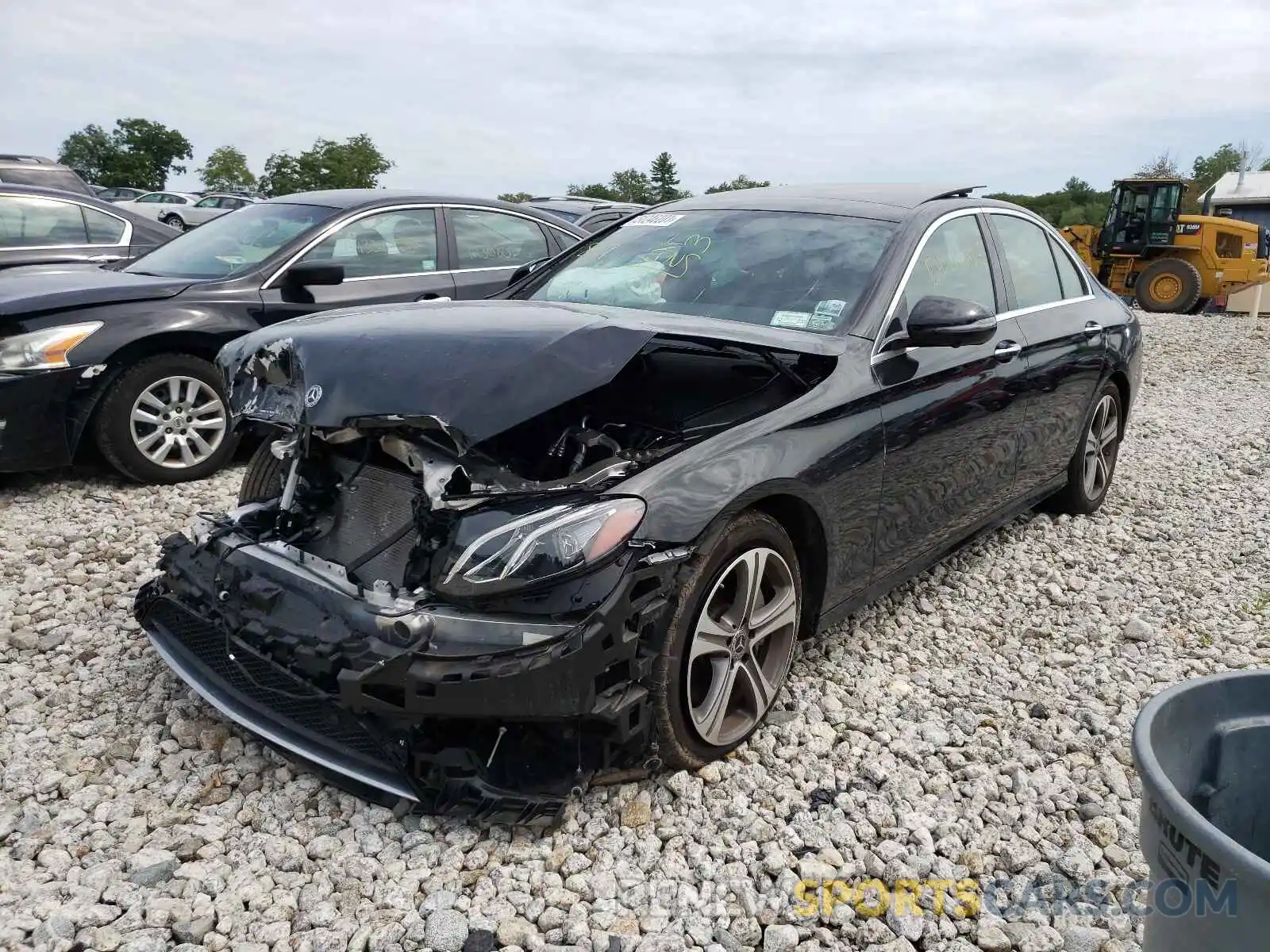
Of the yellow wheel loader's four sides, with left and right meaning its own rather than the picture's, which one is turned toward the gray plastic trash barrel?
left

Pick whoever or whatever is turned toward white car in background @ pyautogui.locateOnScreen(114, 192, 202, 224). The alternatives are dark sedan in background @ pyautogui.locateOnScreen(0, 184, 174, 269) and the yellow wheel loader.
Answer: the yellow wheel loader

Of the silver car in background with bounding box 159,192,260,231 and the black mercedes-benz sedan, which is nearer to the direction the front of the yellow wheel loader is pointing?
the silver car in background

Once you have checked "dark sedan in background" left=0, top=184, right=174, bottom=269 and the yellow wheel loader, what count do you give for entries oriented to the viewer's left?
2

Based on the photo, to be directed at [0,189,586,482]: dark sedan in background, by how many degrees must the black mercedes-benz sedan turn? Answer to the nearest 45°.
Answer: approximately 90° to its right

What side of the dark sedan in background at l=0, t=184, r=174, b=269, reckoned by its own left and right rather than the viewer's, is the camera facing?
left

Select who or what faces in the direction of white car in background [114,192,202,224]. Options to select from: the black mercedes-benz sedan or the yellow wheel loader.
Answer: the yellow wheel loader

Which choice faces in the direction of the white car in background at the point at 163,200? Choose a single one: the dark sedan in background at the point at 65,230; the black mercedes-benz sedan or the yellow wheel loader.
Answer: the yellow wheel loader

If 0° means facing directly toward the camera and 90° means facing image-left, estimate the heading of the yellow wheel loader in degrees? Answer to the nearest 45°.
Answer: approximately 90°

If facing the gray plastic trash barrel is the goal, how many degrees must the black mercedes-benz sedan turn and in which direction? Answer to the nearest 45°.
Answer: approximately 90° to its left

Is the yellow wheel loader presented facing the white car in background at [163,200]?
yes
